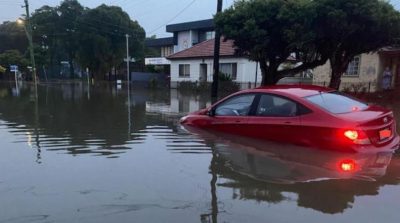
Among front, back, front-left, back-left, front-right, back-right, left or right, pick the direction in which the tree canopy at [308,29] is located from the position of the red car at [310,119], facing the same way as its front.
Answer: front-right

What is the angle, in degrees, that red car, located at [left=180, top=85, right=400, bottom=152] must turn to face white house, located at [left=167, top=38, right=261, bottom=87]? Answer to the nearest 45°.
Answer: approximately 45° to its right

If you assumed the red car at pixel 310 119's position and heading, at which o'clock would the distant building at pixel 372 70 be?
The distant building is roughly at 2 o'clock from the red car.

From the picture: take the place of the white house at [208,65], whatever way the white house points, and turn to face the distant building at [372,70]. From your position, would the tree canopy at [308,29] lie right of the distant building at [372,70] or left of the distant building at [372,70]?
right

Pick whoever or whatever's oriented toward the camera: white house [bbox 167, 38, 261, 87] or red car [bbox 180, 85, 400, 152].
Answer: the white house

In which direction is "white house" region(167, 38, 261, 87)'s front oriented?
toward the camera

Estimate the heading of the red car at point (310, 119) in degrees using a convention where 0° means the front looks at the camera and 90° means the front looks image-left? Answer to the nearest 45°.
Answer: approximately 135°

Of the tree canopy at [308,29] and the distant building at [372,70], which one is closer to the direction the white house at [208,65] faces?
the tree canopy

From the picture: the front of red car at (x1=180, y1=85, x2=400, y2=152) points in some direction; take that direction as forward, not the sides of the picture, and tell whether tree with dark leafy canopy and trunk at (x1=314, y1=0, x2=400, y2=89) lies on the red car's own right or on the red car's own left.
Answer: on the red car's own right

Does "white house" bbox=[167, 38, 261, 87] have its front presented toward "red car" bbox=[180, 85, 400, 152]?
yes

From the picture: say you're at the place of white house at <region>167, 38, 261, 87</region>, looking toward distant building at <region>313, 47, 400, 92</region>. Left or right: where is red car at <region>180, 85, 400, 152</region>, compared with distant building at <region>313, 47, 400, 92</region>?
right

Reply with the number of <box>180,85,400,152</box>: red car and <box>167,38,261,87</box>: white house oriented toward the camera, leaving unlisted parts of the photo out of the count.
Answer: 1
